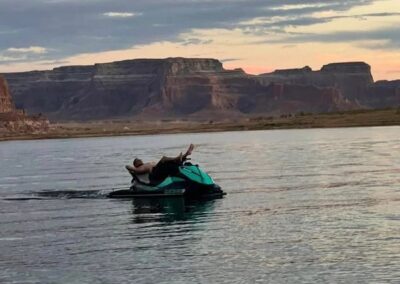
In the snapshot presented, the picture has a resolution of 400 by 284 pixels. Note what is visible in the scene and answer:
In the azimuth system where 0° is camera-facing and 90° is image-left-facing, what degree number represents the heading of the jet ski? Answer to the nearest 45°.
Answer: approximately 270°
